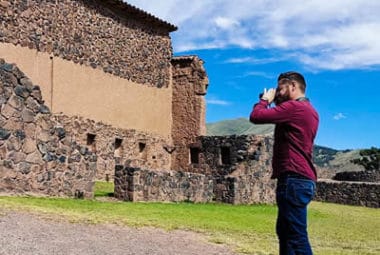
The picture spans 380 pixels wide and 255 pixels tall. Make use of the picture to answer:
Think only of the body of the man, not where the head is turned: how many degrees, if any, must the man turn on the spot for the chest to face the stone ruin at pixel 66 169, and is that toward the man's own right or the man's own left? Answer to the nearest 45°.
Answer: approximately 45° to the man's own right

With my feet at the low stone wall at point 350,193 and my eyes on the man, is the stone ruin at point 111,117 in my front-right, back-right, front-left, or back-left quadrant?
front-right

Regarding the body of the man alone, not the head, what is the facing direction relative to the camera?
to the viewer's left

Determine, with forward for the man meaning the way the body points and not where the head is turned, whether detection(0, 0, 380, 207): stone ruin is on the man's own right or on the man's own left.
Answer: on the man's own right

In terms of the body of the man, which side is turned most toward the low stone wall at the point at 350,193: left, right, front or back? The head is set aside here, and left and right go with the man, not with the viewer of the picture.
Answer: right

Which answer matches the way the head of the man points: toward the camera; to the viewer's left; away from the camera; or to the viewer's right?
to the viewer's left

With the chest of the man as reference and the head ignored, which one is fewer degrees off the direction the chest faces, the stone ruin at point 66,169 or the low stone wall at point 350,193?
the stone ruin
